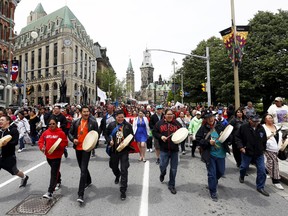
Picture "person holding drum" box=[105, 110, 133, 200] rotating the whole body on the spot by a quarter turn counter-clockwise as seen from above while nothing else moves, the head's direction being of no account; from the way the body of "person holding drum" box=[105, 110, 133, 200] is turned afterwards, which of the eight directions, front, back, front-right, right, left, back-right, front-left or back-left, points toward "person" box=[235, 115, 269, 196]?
front

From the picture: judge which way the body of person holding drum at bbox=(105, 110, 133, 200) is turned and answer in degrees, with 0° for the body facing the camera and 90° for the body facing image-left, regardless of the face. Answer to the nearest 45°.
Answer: approximately 0°

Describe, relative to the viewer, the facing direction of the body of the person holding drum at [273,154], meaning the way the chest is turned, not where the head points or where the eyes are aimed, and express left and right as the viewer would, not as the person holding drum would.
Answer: facing the viewer and to the right of the viewer

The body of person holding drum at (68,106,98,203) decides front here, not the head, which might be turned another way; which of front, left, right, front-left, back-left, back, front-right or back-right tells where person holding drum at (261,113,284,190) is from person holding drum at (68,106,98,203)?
left

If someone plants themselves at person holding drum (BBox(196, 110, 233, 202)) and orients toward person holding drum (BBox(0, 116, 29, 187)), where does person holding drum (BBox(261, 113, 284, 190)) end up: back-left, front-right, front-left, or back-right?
back-right

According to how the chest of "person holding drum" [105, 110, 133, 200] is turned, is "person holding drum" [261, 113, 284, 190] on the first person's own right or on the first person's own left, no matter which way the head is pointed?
on the first person's own left

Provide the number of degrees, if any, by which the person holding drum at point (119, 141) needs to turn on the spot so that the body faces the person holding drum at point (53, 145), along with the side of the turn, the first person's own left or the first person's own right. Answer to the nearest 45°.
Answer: approximately 90° to the first person's own right
